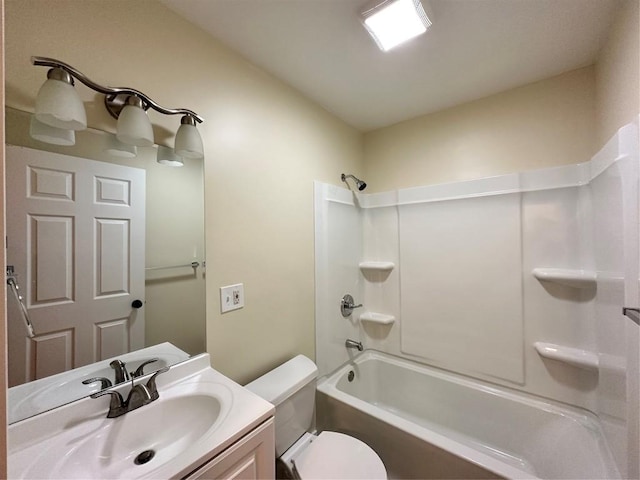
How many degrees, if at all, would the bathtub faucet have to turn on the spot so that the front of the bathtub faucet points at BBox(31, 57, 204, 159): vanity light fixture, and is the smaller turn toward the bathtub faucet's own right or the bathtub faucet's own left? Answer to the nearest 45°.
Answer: approximately 90° to the bathtub faucet's own right

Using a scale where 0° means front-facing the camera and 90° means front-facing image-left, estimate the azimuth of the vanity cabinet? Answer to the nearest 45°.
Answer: approximately 315°

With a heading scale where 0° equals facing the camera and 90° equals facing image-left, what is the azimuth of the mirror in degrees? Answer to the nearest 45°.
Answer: approximately 315°

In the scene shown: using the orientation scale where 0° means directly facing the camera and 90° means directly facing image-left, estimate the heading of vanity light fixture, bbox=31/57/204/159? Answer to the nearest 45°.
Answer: approximately 315°
